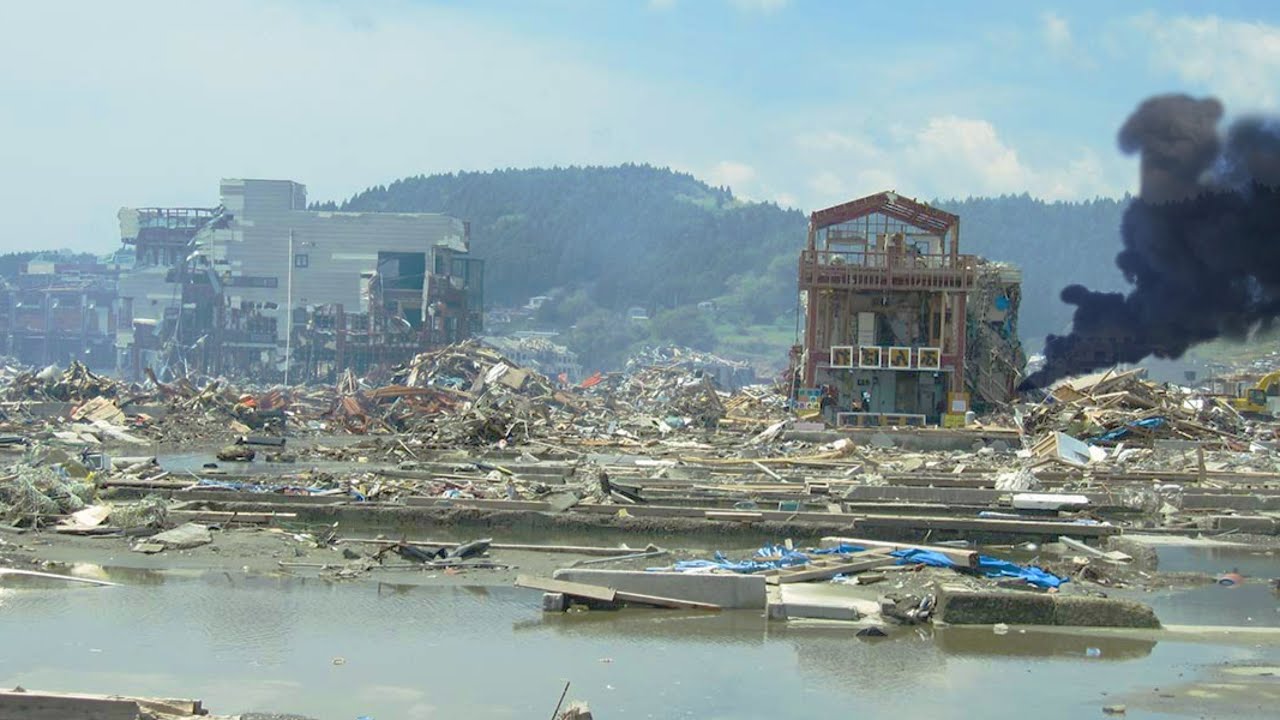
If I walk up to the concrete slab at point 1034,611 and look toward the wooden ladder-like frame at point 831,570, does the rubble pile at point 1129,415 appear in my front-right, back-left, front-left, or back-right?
front-right

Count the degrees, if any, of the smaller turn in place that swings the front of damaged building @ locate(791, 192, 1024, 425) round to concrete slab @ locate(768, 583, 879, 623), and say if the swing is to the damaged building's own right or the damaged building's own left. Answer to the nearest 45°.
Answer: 0° — it already faces it

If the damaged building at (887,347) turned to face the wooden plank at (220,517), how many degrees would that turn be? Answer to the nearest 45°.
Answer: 0° — it already faces it

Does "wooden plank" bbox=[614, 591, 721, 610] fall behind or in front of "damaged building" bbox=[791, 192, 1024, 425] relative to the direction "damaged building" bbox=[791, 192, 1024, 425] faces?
in front

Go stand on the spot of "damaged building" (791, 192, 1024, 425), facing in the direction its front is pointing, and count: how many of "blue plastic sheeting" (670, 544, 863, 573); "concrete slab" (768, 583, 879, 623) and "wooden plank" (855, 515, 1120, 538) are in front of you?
3

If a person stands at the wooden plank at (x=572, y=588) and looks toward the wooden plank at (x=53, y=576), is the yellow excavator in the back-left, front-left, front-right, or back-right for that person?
back-right

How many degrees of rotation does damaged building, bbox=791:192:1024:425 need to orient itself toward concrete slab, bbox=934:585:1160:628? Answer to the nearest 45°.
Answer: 0° — it already faces it

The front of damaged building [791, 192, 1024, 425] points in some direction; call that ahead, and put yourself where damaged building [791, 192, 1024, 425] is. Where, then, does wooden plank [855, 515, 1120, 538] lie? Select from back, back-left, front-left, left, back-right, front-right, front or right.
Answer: front

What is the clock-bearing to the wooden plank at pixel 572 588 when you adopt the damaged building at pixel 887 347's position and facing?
The wooden plank is roughly at 12 o'clock from the damaged building.

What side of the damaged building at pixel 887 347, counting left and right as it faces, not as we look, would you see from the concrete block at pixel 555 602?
front

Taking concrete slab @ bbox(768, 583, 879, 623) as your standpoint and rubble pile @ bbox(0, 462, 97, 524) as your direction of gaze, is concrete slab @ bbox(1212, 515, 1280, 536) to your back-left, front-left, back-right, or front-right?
back-right

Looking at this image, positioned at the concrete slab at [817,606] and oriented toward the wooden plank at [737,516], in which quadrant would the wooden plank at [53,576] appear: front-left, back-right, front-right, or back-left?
front-left

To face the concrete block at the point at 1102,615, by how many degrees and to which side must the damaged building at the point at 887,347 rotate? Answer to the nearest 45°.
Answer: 0° — it already faces it

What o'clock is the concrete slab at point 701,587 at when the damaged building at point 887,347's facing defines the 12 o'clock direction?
The concrete slab is roughly at 12 o'clock from the damaged building.

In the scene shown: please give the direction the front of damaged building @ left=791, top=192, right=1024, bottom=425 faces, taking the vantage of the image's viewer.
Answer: facing the viewer

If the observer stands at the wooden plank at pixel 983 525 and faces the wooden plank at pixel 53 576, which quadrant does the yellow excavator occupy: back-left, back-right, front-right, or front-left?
back-right

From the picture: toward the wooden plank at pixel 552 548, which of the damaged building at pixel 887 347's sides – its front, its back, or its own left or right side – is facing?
front

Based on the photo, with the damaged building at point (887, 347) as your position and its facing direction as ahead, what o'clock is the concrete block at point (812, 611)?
The concrete block is roughly at 12 o'clock from the damaged building.

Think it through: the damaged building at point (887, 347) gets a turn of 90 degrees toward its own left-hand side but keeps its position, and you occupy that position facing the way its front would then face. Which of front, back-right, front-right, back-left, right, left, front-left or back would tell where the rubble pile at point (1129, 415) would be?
front-right

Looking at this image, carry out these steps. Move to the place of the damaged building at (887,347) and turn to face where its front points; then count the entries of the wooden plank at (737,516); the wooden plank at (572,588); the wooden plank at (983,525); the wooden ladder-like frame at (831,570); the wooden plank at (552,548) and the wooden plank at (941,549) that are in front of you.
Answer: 6

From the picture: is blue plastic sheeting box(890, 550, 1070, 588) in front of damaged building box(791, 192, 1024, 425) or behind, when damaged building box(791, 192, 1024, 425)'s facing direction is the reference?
in front
